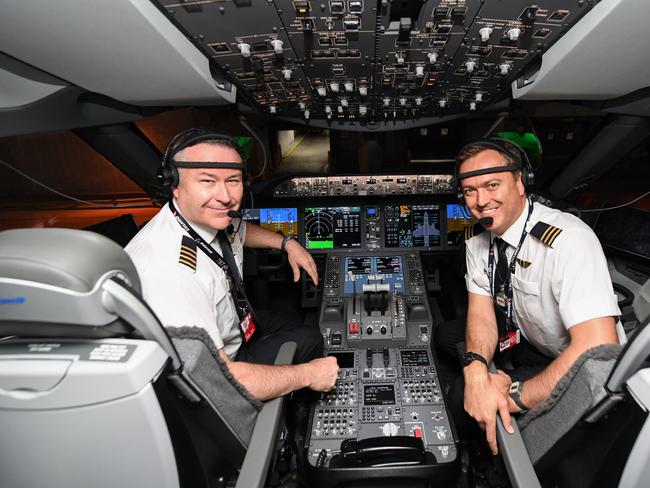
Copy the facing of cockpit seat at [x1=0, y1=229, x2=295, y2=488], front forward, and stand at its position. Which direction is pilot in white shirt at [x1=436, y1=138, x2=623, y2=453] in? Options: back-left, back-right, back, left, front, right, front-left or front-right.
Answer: right

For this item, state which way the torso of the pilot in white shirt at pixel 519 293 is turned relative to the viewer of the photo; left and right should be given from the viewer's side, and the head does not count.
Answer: facing the viewer and to the left of the viewer

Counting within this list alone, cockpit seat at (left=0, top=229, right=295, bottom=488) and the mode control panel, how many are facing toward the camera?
1

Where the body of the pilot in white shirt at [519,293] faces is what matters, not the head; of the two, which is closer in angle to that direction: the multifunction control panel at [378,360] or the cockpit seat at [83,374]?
the cockpit seat

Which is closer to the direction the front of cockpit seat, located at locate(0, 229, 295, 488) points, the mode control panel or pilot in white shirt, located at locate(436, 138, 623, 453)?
the mode control panel

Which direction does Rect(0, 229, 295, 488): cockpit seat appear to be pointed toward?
away from the camera

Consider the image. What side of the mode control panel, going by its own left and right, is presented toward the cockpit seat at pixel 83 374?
front

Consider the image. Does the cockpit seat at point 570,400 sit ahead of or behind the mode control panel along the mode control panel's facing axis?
ahead

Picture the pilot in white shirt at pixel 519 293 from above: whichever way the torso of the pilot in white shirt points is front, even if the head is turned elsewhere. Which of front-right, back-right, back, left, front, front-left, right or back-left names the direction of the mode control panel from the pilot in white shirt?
right

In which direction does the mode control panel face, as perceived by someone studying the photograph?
facing the viewer

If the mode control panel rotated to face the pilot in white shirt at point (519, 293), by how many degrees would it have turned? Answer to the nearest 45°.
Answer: approximately 45° to its left

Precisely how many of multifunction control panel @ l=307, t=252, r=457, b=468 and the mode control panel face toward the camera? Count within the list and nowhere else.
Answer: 2

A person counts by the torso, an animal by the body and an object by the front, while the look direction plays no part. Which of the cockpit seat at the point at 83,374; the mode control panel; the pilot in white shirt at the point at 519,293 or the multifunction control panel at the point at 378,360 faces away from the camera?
the cockpit seat

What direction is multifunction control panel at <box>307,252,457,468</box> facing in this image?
toward the camera
